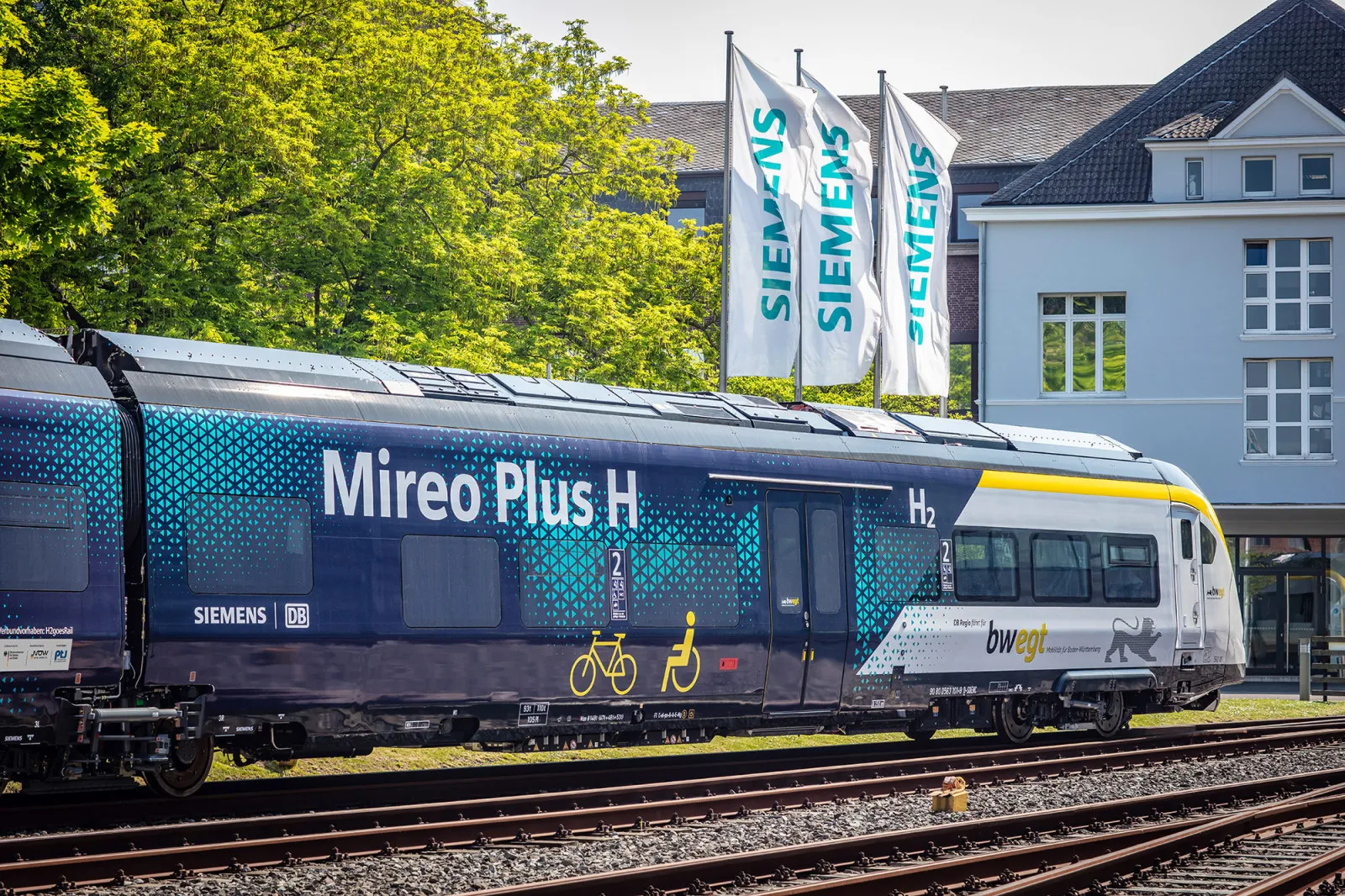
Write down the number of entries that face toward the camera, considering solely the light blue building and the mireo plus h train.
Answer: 1

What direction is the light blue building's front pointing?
toward the camera

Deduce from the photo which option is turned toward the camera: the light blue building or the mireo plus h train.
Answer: the light blue building

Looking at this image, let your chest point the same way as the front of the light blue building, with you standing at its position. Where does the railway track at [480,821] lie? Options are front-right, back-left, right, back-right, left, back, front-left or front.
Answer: front

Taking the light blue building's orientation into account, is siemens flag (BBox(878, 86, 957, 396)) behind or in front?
in front

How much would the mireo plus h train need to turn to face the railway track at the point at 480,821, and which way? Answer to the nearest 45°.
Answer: approximately 135° to its right

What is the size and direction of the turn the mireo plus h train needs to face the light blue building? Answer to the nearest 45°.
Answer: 0° — it already faces it

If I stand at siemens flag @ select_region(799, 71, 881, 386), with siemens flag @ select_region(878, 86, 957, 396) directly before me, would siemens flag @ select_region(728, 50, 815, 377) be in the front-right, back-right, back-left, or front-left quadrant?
back-left

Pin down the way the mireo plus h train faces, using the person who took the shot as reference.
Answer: facing away from the viewer and to the right of the viewer

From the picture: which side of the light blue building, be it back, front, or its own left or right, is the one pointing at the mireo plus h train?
front
